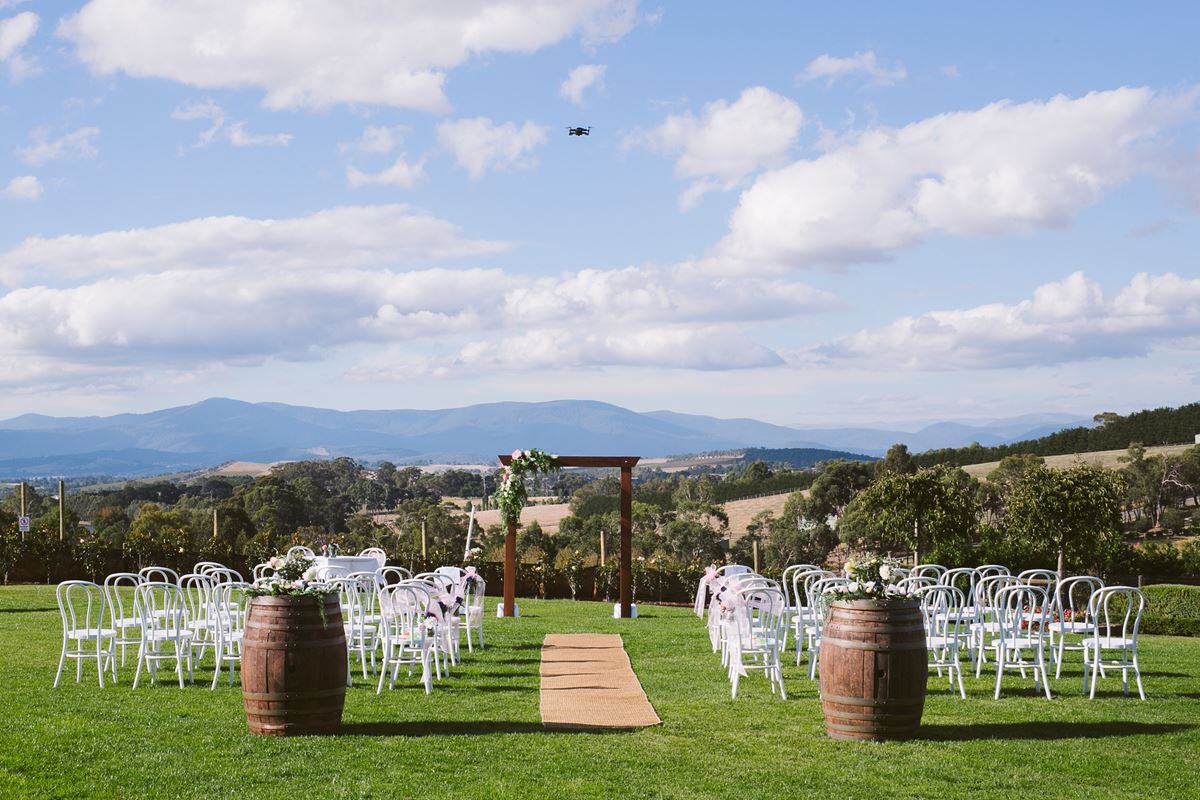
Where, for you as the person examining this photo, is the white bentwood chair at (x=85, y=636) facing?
facing away from the viewer and to the right of the viewer

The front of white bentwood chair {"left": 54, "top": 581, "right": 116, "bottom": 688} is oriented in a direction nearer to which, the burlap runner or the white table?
the white table

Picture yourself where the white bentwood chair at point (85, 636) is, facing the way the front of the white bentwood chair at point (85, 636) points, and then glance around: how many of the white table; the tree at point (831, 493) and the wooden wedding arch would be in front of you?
3

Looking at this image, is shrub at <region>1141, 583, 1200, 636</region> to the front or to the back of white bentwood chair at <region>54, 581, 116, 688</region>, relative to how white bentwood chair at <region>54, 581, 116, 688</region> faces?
to the front

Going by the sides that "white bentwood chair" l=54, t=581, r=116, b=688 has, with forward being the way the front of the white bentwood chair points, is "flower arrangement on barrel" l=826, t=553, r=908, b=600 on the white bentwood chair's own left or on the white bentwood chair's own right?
on the white bentwood chair's own right

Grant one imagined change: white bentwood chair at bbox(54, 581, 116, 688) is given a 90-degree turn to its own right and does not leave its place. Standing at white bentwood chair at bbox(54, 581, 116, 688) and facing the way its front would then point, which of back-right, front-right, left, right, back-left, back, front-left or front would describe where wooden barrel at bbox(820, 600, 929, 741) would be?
front

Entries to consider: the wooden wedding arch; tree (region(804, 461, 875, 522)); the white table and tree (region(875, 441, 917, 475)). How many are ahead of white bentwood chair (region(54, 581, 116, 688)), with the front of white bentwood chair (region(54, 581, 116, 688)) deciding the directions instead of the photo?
4

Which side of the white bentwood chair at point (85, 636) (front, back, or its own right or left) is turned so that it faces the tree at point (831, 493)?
front

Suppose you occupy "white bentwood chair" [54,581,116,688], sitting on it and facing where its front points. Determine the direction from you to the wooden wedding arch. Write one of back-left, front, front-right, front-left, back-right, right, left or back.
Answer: front

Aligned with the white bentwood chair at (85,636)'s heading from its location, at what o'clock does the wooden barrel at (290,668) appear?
The wooden barrel is roughly at 4 o'clock from the white bentwood chair.

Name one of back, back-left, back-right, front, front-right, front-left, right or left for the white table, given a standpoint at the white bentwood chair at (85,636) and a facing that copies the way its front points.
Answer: front

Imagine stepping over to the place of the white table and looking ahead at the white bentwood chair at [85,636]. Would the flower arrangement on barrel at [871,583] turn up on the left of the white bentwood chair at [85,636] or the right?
left

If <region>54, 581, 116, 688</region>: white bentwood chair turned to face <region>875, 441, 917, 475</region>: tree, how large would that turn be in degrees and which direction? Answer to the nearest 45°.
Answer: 0° — it already faces it

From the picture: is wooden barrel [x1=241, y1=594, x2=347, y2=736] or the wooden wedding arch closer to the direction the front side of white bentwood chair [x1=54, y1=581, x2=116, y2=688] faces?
the wooden wedding arch
